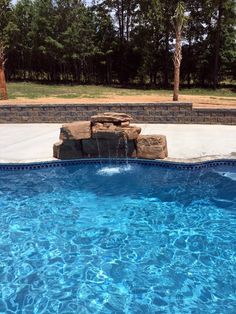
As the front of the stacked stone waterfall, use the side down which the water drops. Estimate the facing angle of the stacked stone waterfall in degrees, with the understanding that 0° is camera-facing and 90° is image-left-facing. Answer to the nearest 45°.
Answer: approximately 0°

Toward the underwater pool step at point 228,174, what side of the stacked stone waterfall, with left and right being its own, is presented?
left

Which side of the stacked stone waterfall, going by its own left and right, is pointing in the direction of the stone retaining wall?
back

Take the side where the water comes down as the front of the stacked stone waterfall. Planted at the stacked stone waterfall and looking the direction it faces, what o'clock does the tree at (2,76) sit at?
The tree is roughly at 5 o'clock from the stacked stone waterfall.

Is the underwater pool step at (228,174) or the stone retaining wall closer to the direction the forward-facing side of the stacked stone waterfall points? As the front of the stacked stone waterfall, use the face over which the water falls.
the underwater pool step

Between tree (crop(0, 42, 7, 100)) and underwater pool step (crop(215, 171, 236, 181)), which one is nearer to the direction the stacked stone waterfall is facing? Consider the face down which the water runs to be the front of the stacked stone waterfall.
the underwater pool step
